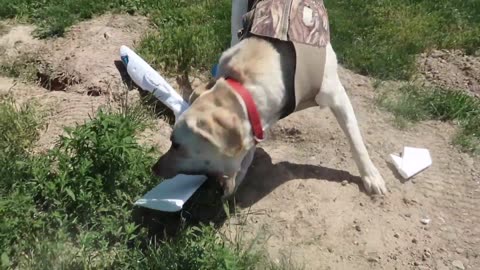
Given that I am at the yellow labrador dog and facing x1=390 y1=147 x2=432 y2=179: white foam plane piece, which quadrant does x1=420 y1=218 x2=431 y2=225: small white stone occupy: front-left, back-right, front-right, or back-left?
front-right

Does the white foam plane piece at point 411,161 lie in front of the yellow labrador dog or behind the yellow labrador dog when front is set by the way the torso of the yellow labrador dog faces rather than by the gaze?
behind

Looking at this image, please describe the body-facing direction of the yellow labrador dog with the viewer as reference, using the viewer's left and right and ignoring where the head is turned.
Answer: facing the viewer and to the left of the viewer

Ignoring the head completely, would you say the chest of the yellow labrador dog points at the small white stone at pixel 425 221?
no

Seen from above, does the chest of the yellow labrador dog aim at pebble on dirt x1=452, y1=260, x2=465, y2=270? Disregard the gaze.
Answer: no

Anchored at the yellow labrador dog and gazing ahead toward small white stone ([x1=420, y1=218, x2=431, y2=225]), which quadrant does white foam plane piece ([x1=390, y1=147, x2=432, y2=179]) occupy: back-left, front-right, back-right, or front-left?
front-left
